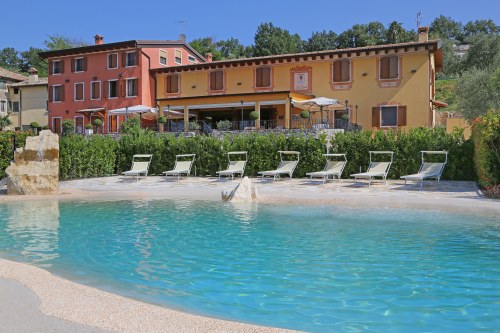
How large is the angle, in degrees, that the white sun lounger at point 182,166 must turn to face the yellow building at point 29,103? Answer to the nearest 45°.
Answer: approximately 90° to its right

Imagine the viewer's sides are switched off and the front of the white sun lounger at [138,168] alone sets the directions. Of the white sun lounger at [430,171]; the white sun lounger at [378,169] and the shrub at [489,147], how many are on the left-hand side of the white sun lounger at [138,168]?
3

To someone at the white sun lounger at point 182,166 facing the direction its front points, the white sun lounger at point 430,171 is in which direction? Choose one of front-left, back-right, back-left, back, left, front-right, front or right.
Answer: left

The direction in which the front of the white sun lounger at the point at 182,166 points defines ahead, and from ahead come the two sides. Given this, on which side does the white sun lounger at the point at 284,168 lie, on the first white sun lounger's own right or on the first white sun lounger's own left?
on the first white sun lounger's own left

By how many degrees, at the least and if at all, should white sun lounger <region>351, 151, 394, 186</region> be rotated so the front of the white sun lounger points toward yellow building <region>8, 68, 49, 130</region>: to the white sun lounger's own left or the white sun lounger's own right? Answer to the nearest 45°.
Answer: approximately 90° to the white sun lounger's own right

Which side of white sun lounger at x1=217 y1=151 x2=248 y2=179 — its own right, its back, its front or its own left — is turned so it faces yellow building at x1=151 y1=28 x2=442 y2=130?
back
